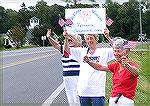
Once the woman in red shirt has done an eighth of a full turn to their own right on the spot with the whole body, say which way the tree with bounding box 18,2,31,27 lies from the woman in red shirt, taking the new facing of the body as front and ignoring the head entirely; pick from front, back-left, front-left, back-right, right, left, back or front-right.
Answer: front-right

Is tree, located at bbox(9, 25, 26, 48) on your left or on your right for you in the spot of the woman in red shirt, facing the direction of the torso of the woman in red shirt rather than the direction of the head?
on your right

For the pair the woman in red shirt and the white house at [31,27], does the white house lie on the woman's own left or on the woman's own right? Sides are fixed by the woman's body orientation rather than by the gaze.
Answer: on the woman's own right

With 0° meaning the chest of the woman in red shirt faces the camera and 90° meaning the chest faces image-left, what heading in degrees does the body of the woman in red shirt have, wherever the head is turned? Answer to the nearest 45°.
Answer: approximately 45°

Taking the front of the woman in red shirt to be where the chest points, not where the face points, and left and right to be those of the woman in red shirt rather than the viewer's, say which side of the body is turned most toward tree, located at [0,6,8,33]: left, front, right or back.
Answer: right

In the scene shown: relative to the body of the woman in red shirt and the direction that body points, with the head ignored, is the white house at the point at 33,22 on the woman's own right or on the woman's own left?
on the woman's own right
